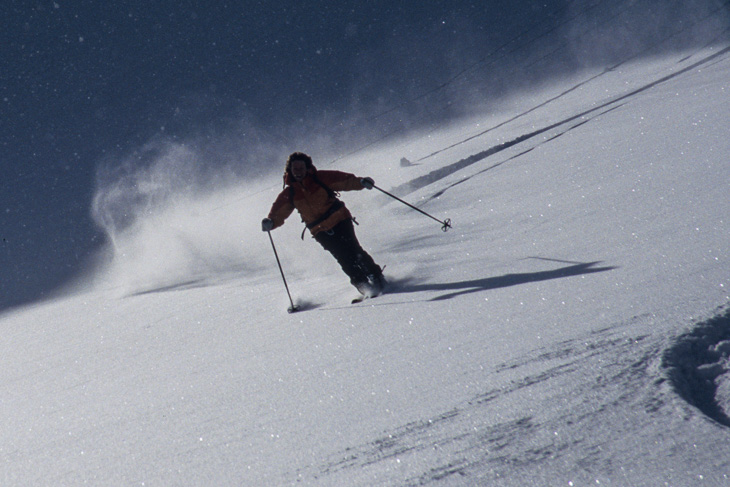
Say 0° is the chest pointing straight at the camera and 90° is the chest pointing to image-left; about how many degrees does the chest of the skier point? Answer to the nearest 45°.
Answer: approximately 0°
